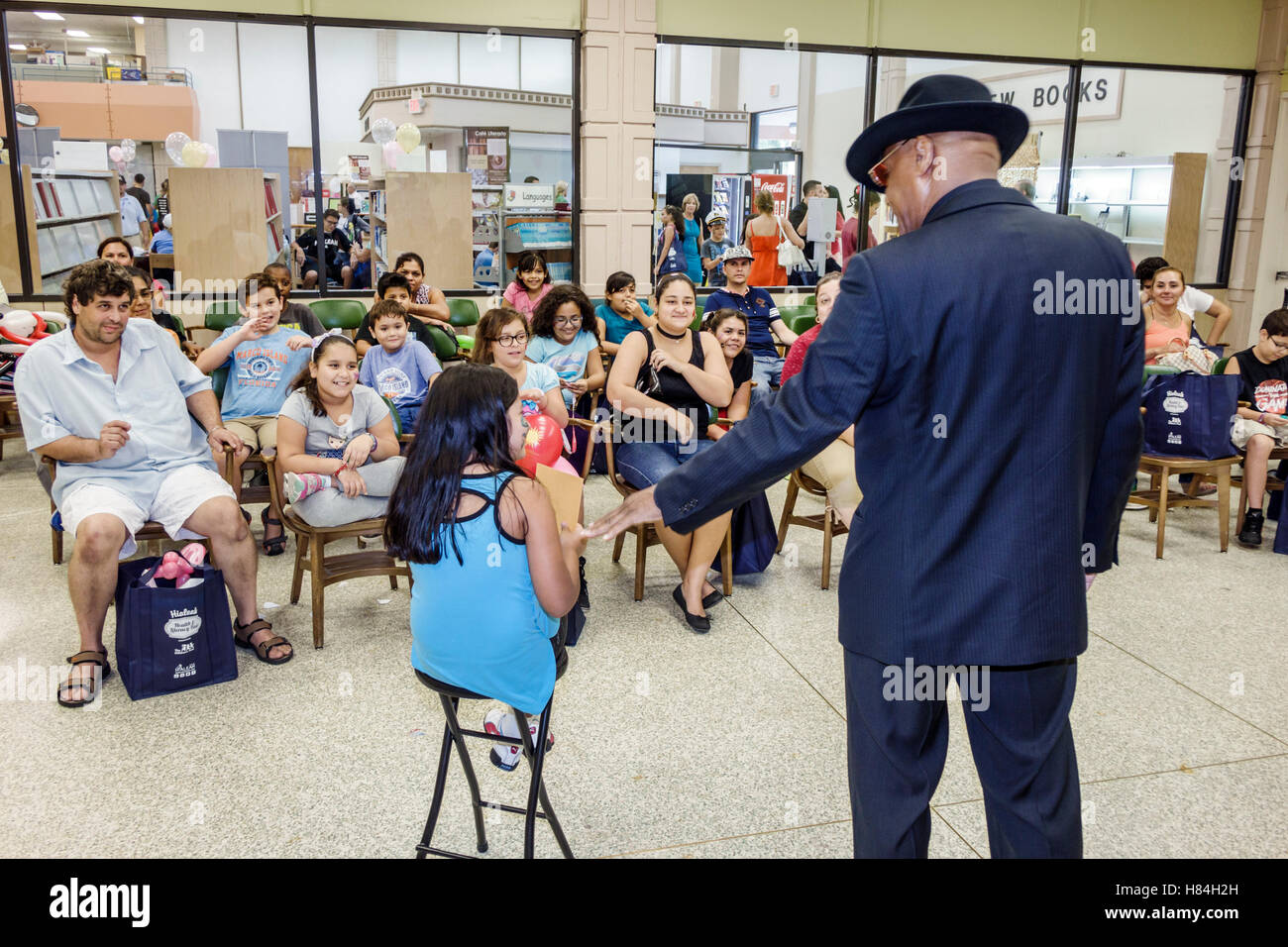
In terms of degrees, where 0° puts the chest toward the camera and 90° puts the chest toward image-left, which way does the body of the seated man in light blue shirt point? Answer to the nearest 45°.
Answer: approximately 0°

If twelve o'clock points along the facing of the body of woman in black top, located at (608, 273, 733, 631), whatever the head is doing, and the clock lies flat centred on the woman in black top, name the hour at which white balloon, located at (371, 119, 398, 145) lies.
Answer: The white balloon is roughly at 5 o'clock from the woman in black top.

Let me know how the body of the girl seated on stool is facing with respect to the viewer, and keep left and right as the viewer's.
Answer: facing away from the viewer and to the right of the viewer

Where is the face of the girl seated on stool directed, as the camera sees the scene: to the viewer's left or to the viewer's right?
to the viewer's right

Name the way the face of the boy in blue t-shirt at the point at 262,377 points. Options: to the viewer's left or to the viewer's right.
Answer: to the viewer's right

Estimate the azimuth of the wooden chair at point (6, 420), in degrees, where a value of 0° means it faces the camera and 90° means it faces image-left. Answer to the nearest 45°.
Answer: approximately 315°

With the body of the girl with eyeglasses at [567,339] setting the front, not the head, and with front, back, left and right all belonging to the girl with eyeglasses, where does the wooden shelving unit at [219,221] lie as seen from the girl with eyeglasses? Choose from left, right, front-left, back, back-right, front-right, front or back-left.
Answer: back-right
